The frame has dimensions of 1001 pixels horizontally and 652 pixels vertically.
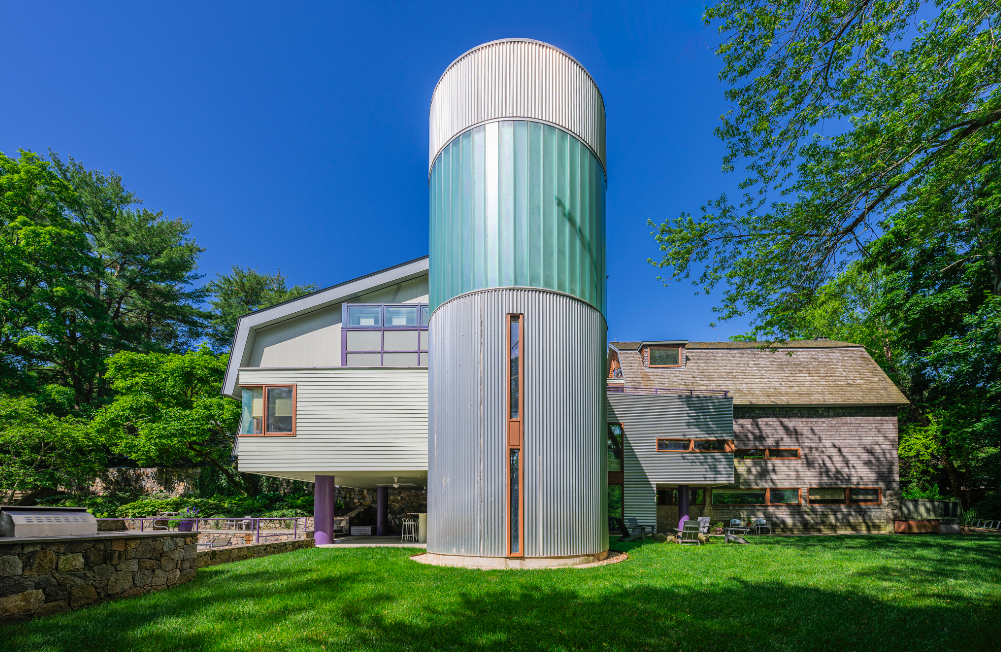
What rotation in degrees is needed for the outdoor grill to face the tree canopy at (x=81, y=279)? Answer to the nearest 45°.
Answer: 0° — it already faces it

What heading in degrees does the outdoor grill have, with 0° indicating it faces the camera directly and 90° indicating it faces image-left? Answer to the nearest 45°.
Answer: approximately 180°

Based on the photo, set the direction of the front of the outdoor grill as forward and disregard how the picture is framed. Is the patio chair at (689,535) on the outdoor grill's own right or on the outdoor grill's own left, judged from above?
on the outdoor grill's own right

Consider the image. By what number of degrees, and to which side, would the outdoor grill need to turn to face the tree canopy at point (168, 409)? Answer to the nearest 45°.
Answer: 0° — it already faces it

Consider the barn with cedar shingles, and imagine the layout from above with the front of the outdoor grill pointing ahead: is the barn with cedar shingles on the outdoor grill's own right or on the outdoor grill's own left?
on the outdoor grill's own right
